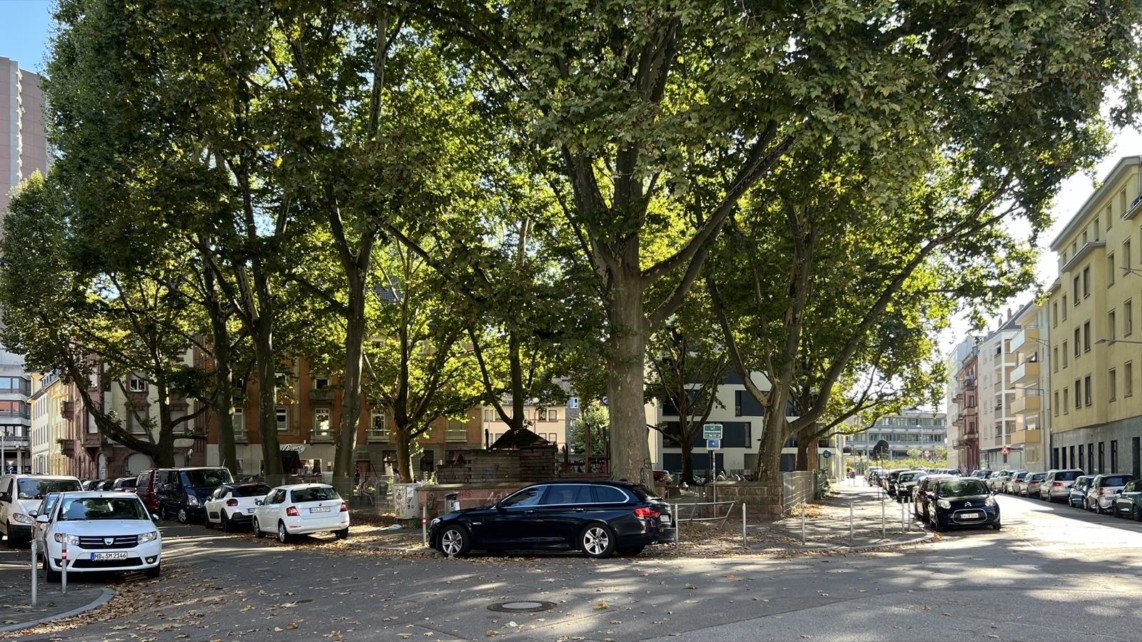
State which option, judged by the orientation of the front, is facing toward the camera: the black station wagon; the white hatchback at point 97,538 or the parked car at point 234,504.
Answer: the white hatchback

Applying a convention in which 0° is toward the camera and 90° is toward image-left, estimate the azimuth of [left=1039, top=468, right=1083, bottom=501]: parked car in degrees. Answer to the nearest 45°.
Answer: approximately 135°

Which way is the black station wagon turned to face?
to the viewer's left

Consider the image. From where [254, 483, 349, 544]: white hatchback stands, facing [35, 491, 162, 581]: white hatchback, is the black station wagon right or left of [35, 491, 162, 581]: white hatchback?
left

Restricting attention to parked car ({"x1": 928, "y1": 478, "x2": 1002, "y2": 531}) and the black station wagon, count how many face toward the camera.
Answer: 1

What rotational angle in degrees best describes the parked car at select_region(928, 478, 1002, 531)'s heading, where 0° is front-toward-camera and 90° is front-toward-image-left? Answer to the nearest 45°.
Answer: approximately 0°

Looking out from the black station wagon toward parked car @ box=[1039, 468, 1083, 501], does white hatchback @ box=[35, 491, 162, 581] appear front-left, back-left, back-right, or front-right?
back-left

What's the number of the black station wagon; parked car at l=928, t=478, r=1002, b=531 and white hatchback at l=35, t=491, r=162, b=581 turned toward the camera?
2

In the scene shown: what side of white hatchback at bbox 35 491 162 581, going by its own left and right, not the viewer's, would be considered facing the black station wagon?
left

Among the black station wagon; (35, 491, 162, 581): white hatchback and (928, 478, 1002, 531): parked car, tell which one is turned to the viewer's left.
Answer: the black station wagon
